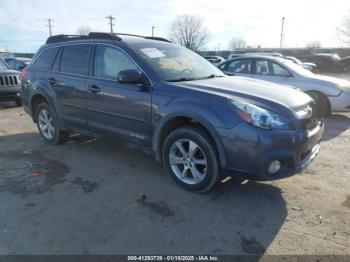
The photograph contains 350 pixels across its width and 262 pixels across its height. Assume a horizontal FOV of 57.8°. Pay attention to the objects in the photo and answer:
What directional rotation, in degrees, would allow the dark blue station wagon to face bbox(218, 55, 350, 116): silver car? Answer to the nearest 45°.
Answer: approximately 90° to its left

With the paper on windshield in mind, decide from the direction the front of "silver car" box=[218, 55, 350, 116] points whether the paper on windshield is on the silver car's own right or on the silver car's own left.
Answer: on the silver car's own right

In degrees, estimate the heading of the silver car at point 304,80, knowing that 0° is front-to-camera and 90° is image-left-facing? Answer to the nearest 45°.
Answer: approximately 315°

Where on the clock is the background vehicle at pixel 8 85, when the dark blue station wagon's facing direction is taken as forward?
The background vehicle is roughly at 6 o'clock from the dark blue station wagon.

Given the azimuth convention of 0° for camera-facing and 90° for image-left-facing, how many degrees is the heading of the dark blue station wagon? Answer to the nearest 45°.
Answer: approximately 315°
